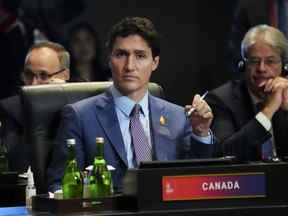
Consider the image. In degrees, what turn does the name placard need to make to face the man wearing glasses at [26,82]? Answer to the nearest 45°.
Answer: approximately 135° to its right

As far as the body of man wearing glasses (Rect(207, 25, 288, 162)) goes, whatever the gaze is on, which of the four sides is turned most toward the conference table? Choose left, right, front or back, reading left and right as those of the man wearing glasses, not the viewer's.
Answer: front

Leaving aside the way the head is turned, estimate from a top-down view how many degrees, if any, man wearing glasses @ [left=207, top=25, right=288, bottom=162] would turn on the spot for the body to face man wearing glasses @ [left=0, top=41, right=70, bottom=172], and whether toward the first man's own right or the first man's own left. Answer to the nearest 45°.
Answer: approximately 90° to the first man's own right

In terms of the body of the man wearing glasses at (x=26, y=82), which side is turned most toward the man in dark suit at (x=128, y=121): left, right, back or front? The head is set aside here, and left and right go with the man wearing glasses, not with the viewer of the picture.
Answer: left

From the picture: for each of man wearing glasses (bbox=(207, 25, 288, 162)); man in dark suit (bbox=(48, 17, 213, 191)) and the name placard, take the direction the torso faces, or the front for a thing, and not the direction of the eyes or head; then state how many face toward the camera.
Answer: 3

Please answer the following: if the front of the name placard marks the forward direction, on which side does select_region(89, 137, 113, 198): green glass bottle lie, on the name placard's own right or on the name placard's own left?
on the name placard's own right

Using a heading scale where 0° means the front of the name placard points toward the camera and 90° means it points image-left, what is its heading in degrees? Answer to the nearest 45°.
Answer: approximately 0°
